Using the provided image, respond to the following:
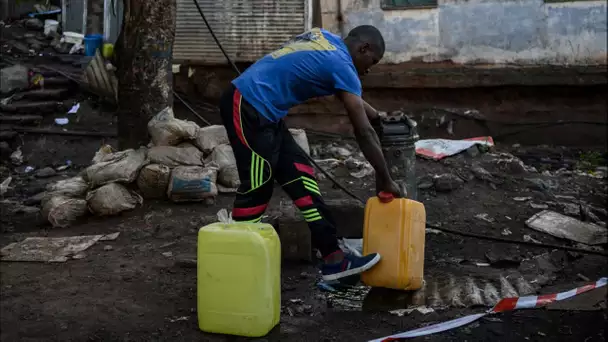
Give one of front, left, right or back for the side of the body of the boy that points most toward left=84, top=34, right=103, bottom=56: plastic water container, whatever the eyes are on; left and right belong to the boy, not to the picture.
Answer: left

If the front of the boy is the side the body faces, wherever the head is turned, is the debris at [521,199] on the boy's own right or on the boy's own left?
on the boy's own left

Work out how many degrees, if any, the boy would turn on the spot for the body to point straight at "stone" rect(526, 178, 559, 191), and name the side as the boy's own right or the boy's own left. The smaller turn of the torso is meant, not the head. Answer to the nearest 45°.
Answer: approximately 45° to the boy's own left

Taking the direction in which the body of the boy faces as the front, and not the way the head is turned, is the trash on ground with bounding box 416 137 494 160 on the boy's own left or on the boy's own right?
on the boy's own left

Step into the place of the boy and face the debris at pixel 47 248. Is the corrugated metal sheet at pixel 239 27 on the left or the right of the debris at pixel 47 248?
right

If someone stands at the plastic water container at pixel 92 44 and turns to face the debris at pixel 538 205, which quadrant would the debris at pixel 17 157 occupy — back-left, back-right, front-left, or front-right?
front-right

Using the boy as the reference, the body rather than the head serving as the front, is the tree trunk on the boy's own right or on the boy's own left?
on the boy's own left

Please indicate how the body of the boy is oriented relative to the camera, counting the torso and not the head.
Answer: to the viewer's right

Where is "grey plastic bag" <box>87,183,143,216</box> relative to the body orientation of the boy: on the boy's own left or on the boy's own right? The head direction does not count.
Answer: on the boy's own left

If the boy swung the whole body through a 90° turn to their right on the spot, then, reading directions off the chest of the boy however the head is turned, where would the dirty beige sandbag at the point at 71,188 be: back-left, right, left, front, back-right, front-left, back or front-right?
back-right

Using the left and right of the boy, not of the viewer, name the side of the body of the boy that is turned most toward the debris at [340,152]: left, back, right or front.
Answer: left
